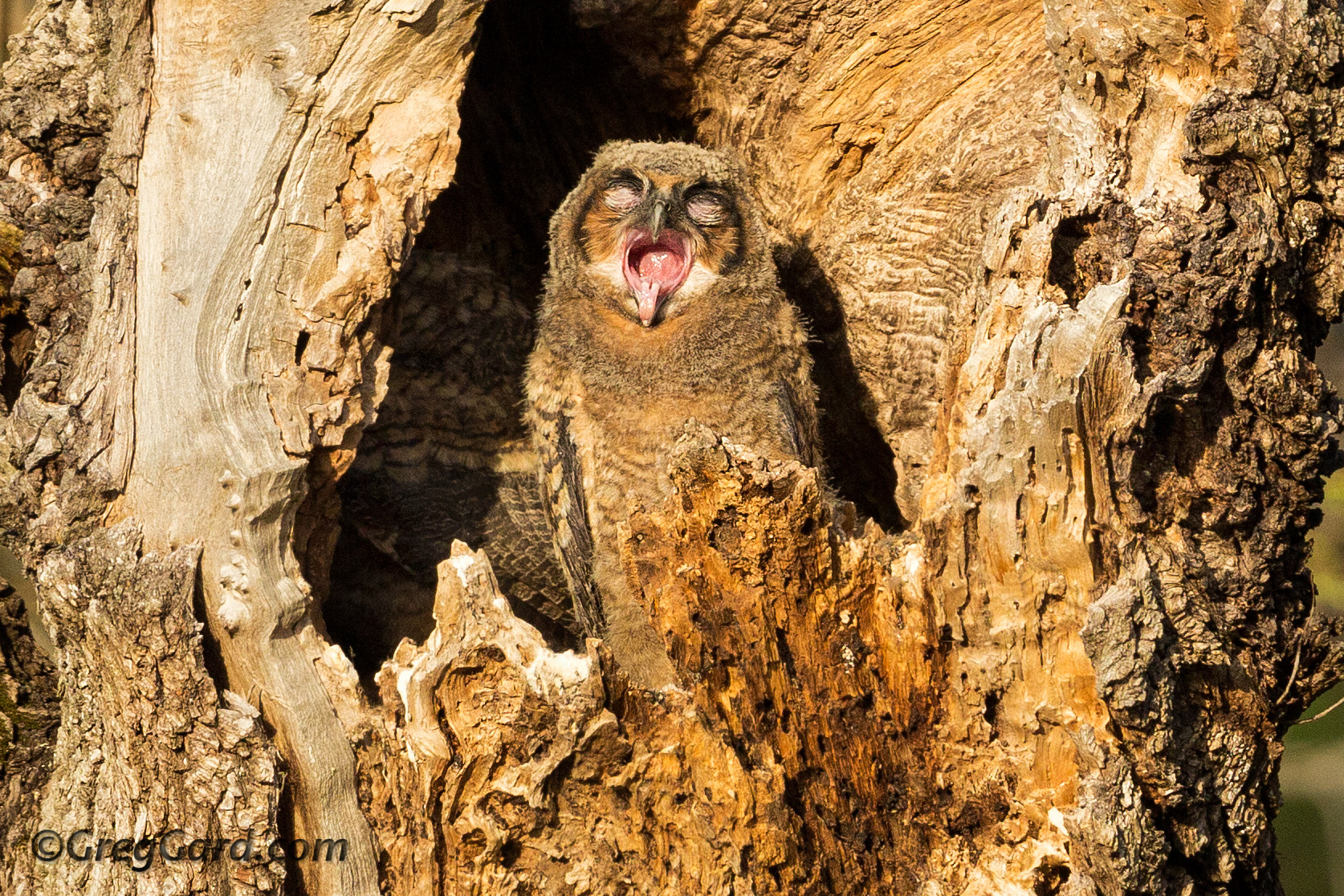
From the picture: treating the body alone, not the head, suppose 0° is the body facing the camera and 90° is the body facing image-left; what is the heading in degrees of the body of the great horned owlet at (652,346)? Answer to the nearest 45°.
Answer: approximately 0°
